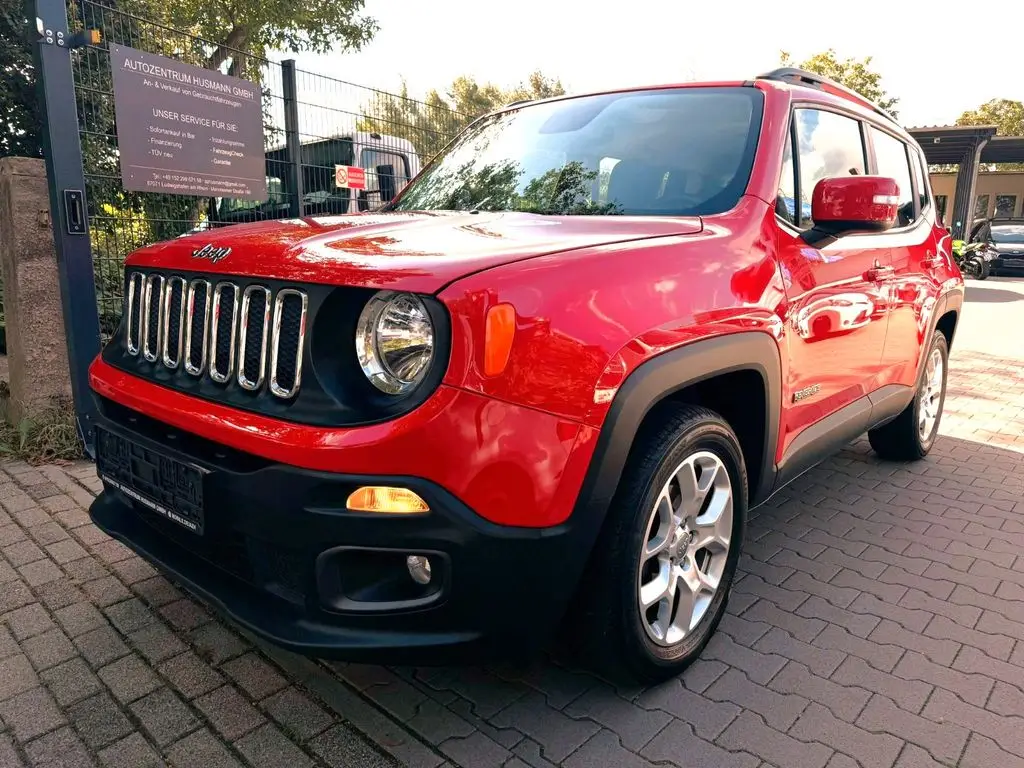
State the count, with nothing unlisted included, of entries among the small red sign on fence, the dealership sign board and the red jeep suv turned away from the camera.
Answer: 0

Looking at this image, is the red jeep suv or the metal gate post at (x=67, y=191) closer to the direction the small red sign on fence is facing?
the red jeep suv

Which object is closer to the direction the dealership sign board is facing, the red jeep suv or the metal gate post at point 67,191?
the red jeep suv

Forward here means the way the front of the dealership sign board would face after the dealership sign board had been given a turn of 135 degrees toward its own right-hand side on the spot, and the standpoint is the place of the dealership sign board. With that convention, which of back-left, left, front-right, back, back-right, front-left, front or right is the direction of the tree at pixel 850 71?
back-right

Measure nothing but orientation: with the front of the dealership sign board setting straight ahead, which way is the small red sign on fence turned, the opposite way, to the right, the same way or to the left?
the same way

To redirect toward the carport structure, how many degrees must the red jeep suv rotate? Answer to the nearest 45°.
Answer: approximately 180°

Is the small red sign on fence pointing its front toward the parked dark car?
no

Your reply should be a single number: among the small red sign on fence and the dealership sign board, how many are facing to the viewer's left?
0

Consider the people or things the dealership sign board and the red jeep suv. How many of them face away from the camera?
0

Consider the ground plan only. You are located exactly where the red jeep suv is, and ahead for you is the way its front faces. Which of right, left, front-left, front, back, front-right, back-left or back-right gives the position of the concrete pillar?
right

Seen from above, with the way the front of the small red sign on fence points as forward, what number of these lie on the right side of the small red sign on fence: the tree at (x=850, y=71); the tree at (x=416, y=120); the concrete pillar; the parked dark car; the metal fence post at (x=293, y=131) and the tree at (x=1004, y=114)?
2

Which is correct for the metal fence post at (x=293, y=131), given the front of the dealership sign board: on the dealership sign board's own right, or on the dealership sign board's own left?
on the dealership sign board's own left

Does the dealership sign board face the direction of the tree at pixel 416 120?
no

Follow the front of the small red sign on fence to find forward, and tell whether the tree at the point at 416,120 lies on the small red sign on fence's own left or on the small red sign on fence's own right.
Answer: on the small red sign on fence's own left

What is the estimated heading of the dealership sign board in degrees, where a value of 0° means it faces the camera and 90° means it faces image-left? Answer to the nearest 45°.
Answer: approximately 315°

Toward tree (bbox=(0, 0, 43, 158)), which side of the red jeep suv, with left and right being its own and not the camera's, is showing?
right

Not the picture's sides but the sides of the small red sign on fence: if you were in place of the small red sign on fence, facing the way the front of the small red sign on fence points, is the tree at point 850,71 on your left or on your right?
on your left

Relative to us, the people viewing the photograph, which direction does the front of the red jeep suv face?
facing the viewer and to the left of the viewer

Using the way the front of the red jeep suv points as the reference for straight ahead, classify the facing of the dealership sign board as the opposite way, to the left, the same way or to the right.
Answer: to the left

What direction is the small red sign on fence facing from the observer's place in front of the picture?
facing the viewer and to the right of the viewer
